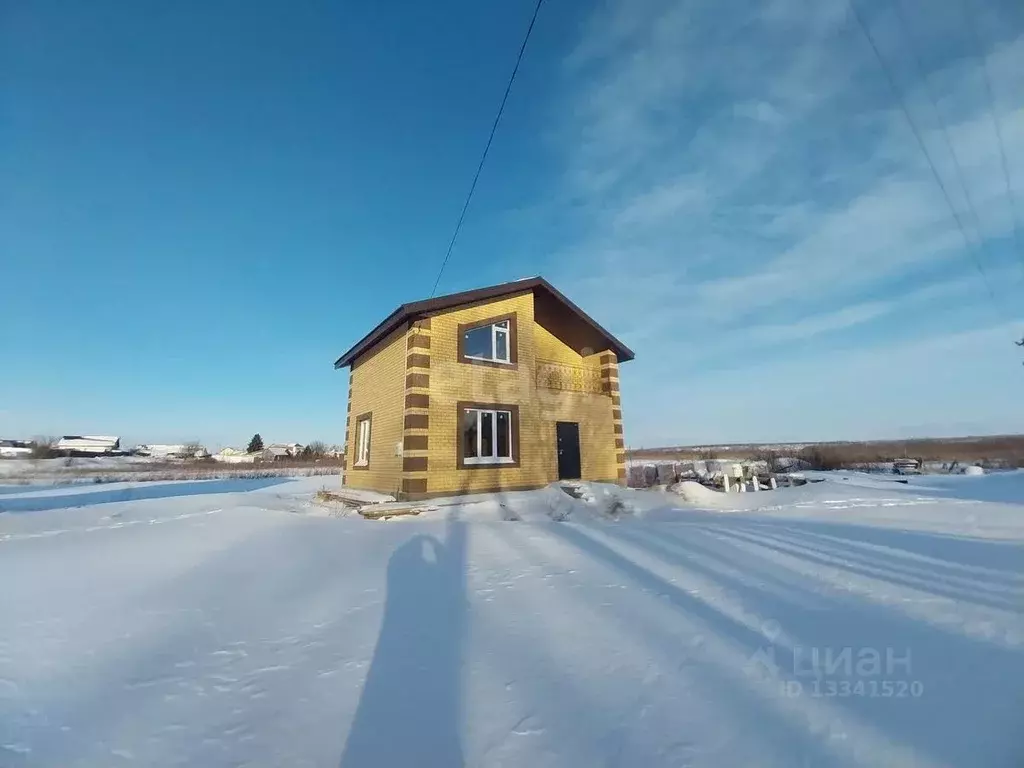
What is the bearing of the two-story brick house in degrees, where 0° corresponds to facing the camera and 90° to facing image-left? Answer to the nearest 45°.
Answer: approximately 315°
